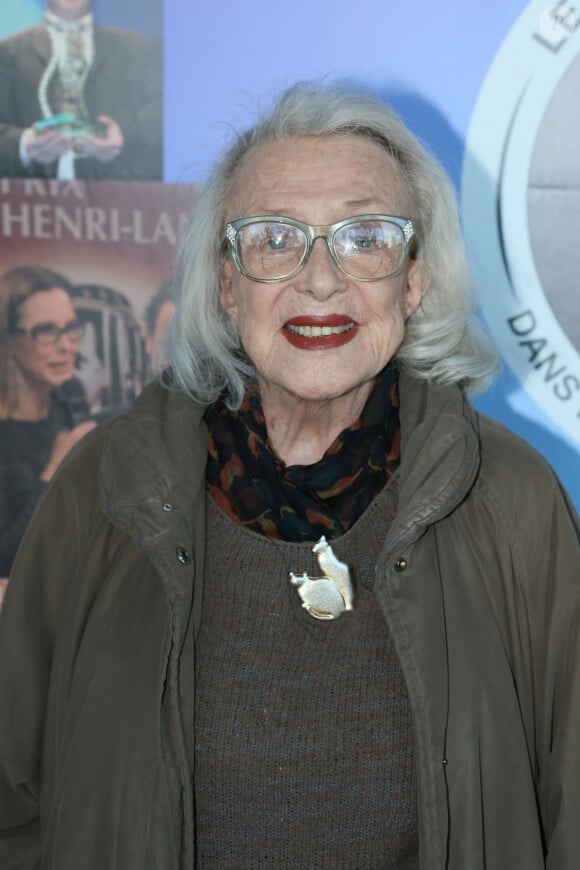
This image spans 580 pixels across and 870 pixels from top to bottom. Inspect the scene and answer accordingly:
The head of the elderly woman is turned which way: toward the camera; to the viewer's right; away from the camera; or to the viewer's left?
toward the camera

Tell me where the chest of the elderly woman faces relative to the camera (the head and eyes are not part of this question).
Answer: toward the camera
